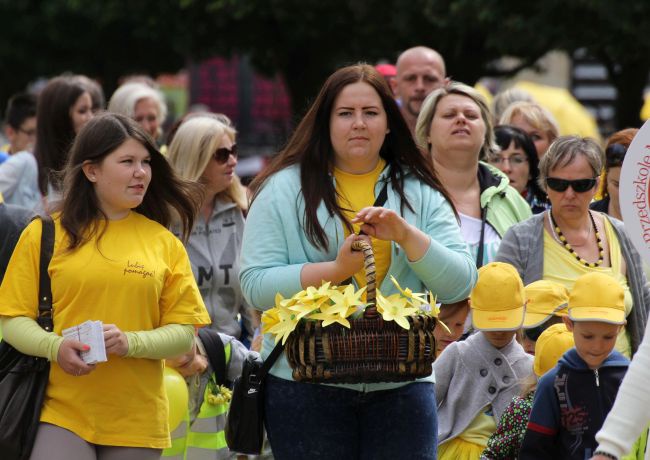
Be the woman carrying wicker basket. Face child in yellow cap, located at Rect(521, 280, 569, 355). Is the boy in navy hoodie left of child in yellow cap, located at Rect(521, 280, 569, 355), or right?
right

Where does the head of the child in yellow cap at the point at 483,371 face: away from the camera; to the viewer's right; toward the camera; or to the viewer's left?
toward the camera

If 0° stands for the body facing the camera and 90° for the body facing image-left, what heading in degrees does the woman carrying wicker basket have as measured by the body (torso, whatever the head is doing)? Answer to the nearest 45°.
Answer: approximately 0°

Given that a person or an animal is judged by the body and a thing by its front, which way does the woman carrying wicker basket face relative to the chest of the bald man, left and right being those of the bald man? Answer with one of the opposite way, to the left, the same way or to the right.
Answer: the same way

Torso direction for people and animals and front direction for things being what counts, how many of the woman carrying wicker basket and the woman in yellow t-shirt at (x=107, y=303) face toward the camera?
2

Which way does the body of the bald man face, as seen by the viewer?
toward the camera

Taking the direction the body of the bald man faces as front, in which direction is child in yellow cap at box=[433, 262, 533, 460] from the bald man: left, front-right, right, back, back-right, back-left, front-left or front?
front

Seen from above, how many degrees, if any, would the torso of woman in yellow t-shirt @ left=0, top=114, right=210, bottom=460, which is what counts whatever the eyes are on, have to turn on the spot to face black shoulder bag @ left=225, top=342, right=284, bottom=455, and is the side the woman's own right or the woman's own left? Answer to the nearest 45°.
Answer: approximately 45° to the woman's own left

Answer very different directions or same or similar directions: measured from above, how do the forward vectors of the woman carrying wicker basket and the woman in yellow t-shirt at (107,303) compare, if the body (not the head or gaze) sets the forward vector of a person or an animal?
same or similar directions

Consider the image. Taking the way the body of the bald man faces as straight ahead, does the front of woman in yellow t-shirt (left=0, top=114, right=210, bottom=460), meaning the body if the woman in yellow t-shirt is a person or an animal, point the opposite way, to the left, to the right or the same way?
the same way

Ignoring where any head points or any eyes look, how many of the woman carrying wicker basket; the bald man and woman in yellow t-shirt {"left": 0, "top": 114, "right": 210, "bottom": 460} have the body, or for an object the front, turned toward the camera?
3

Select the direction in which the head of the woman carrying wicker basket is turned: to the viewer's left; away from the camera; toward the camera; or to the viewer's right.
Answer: toward the camera

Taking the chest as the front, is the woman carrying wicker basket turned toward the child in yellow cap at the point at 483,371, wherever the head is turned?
no

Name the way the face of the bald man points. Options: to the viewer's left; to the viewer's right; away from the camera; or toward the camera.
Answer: toward the camera

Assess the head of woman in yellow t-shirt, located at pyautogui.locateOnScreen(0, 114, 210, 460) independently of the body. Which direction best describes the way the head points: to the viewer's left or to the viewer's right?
to the viewer's right

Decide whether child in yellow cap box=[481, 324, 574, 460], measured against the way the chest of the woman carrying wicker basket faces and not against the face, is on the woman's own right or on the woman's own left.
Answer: on the woman's own left

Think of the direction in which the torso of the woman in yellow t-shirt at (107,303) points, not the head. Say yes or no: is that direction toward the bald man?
no
